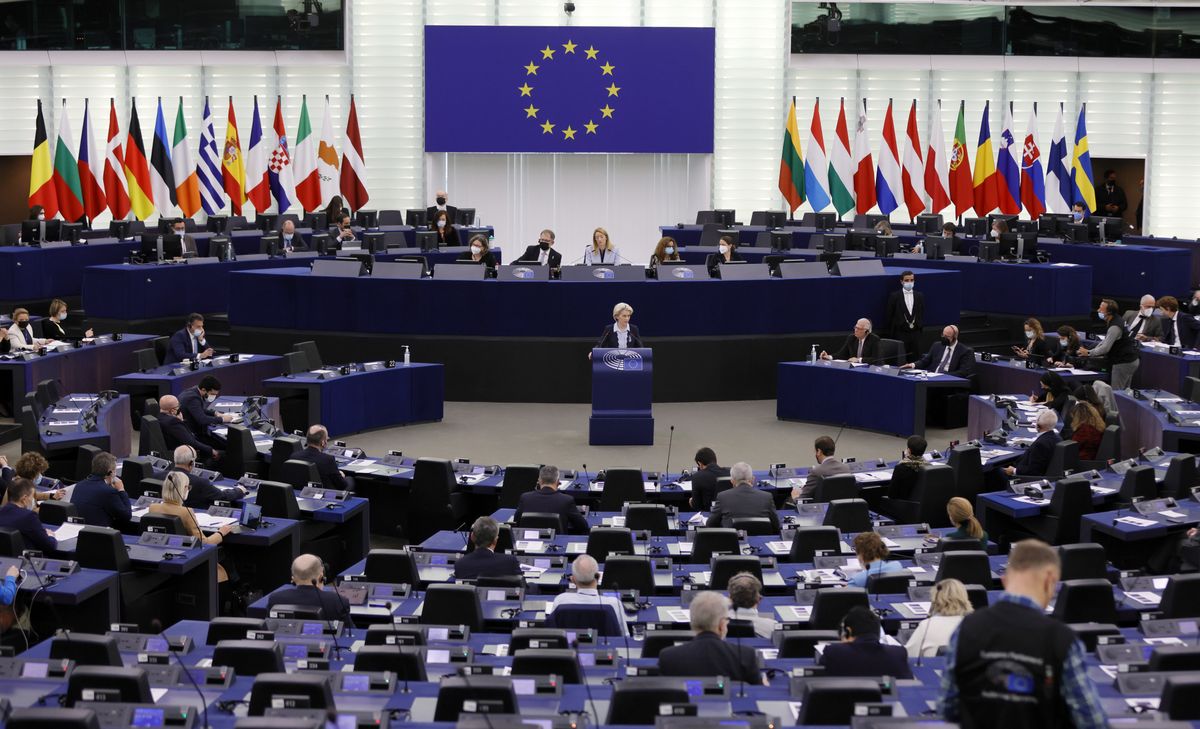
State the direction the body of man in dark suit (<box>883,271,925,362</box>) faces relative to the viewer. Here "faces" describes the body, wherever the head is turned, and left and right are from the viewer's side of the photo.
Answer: facing the viewer

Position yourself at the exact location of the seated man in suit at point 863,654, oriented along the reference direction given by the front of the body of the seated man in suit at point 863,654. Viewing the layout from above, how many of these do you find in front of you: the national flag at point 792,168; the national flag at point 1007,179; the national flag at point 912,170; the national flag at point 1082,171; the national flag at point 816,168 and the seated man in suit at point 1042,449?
6

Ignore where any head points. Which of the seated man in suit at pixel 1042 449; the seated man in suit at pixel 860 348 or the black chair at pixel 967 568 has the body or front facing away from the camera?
the black chair

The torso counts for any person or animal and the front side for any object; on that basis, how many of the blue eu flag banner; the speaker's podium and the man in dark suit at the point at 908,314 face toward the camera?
3

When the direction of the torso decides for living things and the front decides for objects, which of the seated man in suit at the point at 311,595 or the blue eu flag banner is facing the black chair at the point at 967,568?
the blue eu flag banner

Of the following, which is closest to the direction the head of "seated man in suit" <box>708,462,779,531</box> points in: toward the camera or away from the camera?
away from the camera

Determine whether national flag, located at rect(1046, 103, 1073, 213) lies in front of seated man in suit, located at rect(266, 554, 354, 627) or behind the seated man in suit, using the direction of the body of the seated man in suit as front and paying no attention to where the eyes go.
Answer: in front

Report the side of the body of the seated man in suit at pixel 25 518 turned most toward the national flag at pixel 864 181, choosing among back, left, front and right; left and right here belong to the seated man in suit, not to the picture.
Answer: front

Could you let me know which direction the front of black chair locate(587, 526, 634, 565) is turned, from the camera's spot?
facing away from the viewer

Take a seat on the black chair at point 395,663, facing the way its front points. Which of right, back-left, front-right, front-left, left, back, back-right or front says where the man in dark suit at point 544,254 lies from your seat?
front

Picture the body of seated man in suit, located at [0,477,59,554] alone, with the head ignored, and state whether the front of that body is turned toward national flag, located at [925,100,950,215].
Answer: yes

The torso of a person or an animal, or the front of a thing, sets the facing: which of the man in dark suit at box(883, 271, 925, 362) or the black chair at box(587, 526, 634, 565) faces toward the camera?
the man in dark suit

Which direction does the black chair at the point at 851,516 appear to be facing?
away from the camera

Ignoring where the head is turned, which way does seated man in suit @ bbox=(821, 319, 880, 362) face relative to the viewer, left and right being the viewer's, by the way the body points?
facing the viewer and to the left of the viewer

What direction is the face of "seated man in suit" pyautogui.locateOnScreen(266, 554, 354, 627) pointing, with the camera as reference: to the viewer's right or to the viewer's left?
to the viewer's right

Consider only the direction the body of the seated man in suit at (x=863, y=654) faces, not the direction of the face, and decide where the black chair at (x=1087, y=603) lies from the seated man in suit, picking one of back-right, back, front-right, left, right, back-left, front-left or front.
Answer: front-right

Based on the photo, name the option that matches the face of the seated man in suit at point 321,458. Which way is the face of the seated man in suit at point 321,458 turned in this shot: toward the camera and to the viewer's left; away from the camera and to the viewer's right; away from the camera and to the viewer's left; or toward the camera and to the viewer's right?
away from the camera and to the viewer's right

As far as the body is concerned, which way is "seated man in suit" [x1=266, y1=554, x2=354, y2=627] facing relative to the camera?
away from the camera

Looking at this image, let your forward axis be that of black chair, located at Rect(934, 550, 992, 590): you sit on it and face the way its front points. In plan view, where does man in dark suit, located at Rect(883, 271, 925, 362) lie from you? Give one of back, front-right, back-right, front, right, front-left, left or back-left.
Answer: front

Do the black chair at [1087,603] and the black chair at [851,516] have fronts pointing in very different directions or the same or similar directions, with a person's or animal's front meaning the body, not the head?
same or similar directions

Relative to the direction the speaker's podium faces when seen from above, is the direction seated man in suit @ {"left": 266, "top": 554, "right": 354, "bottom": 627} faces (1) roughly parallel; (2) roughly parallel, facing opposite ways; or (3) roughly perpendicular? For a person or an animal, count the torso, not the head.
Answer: roughly parallel, facing opposite ways

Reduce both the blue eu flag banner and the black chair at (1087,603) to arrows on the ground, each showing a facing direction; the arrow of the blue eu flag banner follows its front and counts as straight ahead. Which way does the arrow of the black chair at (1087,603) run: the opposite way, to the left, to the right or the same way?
the opposite way

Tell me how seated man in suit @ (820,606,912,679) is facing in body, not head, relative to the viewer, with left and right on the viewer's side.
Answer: facing away from the viewer

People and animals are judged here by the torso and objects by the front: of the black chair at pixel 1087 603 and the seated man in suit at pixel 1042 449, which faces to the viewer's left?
the seated man in suit
